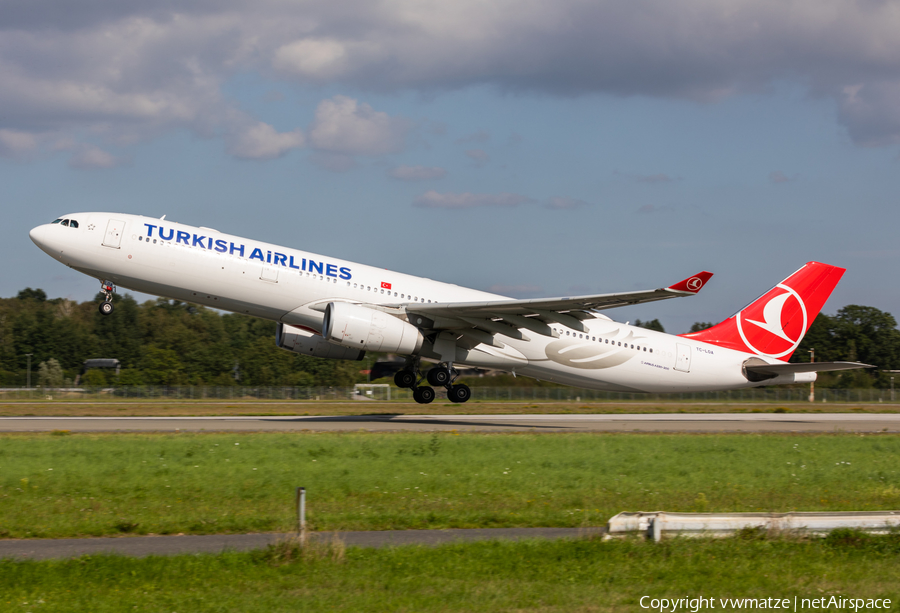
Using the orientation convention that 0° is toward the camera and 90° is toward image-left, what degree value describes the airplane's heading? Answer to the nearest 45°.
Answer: approximately 90°
